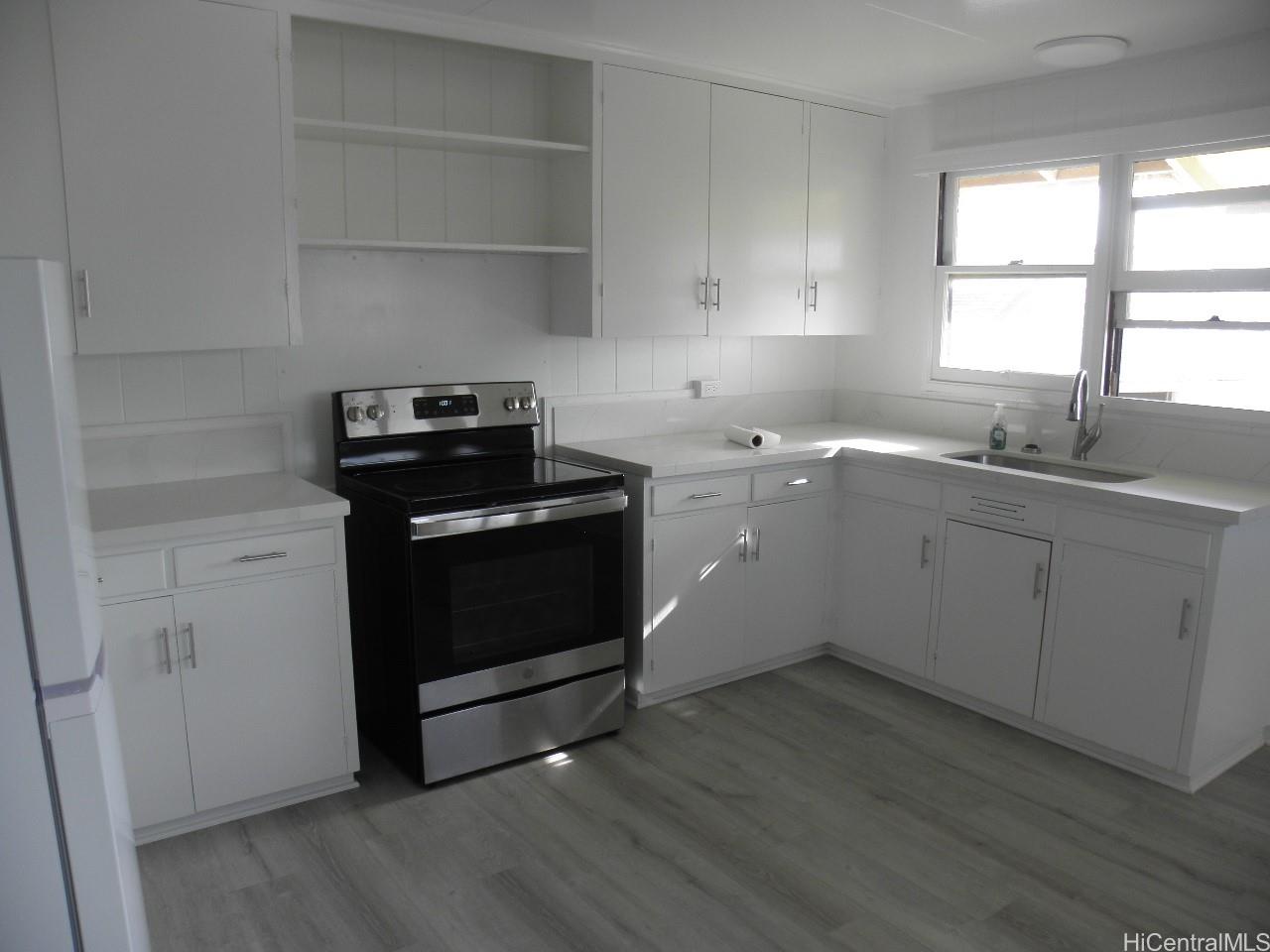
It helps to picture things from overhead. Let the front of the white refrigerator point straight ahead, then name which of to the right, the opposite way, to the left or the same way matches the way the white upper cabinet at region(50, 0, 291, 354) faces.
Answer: to the right

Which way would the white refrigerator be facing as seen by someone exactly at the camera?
facing to the right of the viewer

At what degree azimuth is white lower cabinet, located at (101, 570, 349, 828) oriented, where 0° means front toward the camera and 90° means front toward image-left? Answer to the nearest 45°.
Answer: approximately 0°

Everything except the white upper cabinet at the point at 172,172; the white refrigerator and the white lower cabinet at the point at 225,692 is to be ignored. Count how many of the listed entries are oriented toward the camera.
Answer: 2

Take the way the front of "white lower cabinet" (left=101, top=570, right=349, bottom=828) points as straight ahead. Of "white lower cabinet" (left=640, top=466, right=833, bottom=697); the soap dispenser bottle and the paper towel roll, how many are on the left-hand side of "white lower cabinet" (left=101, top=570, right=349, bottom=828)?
3

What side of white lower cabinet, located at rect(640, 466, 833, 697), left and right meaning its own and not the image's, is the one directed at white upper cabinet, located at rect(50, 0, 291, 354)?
right

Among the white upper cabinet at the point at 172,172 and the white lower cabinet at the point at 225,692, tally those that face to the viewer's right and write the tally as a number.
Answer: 0

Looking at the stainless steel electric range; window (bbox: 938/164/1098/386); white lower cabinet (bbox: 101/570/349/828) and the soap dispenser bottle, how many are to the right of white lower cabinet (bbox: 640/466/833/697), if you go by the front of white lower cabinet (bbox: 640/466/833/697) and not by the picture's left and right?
2

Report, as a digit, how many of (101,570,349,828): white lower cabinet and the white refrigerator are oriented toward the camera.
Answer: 1

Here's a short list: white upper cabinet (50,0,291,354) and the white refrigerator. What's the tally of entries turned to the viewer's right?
1

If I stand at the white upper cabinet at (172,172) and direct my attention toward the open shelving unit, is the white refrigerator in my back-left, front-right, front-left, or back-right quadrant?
back-right

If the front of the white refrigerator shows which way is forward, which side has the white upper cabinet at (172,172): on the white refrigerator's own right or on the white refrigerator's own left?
on the white refrigerator's own left

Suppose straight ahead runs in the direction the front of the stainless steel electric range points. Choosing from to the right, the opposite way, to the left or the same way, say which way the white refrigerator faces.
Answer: to the left
